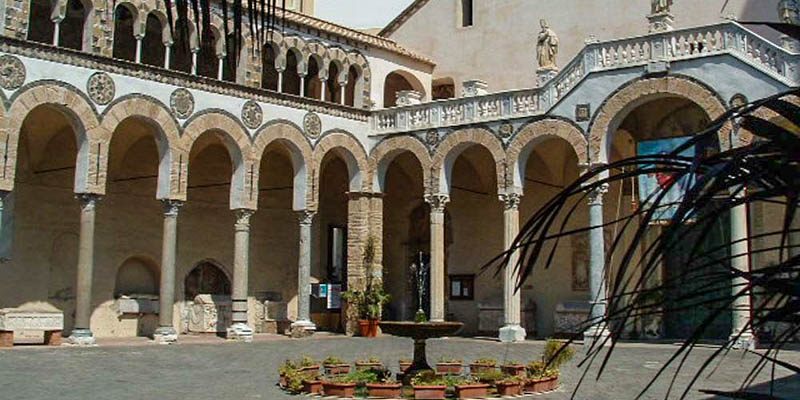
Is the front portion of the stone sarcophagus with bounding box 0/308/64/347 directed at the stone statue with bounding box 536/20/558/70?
no

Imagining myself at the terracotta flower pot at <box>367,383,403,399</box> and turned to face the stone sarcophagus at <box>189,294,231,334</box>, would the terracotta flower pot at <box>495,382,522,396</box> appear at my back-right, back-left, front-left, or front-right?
back-right

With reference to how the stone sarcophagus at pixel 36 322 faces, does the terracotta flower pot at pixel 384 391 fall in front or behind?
in front

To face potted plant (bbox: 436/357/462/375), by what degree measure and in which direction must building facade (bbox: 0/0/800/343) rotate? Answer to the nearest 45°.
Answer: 0° — it already faces it

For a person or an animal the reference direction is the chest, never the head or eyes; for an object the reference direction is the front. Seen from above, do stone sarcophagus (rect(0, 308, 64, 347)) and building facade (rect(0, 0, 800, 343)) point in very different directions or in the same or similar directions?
same or similar directions

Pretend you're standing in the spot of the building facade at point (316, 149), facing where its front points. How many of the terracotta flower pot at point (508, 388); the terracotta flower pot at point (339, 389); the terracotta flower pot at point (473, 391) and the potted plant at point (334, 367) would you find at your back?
0

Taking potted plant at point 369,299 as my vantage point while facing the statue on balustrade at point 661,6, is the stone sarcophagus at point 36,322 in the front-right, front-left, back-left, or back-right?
back-right

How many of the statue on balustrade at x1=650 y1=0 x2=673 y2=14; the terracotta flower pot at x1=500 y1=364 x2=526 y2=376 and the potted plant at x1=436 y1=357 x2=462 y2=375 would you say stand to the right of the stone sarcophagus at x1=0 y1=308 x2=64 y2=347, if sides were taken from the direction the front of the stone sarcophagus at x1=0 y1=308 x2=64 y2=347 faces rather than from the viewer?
0

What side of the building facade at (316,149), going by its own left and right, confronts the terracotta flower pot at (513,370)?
front

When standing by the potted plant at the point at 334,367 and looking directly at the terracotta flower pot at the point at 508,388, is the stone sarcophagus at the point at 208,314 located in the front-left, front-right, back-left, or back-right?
back-left

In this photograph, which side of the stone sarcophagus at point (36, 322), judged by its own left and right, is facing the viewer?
front

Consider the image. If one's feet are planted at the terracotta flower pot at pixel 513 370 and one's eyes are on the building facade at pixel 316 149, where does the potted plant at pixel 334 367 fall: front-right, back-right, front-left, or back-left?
front-left

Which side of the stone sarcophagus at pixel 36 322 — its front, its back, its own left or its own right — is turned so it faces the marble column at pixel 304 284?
left

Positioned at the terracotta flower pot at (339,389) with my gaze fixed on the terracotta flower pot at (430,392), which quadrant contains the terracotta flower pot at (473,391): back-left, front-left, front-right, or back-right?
front-left

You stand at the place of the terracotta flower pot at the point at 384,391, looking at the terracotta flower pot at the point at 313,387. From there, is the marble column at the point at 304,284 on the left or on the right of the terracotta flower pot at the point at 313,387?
right

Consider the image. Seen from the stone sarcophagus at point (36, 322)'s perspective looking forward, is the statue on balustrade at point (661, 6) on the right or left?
on its left

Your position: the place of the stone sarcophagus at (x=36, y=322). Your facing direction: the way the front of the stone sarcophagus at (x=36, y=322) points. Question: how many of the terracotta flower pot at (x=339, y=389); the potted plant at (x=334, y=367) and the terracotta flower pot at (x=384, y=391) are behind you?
0

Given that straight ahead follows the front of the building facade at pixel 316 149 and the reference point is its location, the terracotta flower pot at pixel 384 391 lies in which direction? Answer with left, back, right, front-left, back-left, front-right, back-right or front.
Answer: front

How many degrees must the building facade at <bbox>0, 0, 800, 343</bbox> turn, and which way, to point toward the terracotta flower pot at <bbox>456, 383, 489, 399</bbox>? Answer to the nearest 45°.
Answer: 0° — it already faces it
